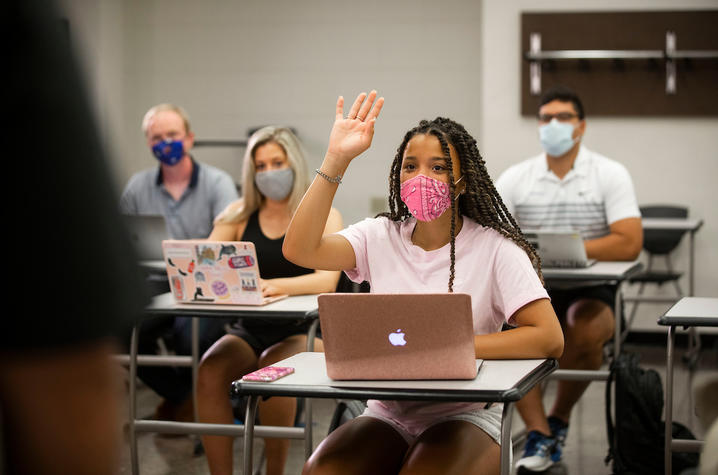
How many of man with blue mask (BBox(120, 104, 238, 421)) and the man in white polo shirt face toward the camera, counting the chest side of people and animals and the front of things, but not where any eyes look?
2

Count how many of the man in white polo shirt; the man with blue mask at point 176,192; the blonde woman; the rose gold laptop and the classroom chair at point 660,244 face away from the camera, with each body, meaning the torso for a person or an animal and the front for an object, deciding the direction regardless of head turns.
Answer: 1

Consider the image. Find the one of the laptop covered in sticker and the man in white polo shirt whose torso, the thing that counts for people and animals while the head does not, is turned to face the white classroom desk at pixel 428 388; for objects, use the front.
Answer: the man in white polo shirt

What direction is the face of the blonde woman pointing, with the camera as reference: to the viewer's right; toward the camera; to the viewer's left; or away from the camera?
toward the camera

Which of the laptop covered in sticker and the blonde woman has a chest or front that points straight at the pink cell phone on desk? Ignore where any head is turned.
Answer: the blonde woman

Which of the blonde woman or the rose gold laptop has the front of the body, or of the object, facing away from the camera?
the rose gold laptop

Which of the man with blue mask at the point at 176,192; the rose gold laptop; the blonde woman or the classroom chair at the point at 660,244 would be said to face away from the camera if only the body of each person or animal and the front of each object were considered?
the rose gold laptop

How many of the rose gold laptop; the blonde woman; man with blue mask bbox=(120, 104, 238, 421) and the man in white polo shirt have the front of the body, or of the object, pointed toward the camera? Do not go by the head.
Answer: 3

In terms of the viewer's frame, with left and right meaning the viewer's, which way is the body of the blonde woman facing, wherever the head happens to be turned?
facing the viewer

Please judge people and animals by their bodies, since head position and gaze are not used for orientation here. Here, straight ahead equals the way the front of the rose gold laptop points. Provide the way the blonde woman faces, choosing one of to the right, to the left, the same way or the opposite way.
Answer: the opposite way

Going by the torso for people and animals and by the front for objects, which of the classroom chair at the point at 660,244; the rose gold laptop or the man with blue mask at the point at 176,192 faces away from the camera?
the rose gold laptop

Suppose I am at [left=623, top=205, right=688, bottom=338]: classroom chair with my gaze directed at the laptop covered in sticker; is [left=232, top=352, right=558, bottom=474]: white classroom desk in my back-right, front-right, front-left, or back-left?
front-left

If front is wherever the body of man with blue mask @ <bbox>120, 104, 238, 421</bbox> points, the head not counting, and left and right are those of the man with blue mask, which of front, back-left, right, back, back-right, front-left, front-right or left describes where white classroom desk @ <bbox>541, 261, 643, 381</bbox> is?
front-left

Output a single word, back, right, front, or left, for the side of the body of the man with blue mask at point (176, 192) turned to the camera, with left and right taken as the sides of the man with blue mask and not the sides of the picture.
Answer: front

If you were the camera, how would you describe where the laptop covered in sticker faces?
facing away from the viewer and to the right of the viewer

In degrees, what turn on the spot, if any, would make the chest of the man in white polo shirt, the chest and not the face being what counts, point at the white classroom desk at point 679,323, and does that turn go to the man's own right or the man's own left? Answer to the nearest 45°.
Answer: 0° — they already face it

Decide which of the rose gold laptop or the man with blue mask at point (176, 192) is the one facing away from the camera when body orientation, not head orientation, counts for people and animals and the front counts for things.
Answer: the rose gold laptop

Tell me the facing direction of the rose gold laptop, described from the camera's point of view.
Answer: facing away from the viewer

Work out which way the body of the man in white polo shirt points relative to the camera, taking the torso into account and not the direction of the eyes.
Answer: toward the camera

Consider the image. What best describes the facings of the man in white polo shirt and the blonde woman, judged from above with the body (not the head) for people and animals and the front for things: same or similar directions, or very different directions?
same or similar directions
